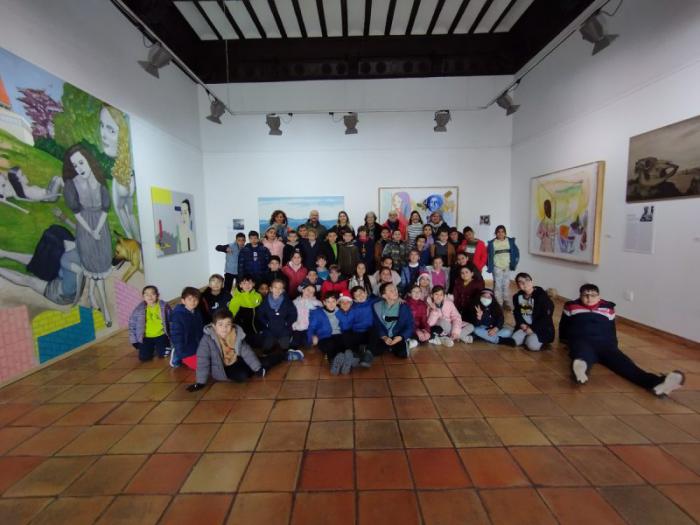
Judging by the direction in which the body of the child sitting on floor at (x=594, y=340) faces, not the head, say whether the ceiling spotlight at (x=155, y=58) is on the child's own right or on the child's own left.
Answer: on the child's own right

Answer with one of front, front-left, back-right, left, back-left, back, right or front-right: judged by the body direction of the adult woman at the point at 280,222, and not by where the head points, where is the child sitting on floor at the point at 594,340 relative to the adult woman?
front-left

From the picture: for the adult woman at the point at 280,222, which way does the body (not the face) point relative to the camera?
toward the camera

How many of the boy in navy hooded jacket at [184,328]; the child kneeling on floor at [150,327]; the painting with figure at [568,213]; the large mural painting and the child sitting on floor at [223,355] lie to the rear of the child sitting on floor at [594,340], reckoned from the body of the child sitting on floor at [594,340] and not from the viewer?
1

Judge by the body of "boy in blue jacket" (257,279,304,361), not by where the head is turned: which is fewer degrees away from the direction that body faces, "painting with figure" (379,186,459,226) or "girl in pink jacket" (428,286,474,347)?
the girl in pink jacket

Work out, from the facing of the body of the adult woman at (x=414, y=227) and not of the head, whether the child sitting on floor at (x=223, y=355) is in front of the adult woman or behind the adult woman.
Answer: in front

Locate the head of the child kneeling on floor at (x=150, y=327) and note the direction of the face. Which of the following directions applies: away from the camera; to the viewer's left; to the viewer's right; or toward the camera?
toward the camera

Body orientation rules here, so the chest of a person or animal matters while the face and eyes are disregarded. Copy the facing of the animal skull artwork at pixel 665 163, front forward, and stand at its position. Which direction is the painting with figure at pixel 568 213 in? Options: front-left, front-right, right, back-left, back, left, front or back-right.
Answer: right

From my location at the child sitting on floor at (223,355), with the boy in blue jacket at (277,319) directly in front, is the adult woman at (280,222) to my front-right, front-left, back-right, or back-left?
front-left

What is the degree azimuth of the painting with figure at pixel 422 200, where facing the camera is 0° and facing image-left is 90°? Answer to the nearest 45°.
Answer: approximately 0°

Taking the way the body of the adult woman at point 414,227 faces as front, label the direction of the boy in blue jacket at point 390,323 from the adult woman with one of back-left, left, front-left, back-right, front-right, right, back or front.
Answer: front

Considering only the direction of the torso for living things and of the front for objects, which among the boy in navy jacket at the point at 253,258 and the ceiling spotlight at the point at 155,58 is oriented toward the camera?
the boy in navy jacket

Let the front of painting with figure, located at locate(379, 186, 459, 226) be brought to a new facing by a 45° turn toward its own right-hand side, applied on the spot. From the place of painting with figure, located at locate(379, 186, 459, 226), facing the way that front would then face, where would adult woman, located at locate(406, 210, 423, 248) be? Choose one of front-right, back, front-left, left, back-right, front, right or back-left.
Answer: front-left

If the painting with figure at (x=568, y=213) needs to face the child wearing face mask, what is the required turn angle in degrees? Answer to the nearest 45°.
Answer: approximately 45° to its left

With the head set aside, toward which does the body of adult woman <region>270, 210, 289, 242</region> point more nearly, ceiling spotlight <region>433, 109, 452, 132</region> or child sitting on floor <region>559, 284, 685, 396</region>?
the child sitting on floor

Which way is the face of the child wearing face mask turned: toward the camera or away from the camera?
toward the camera

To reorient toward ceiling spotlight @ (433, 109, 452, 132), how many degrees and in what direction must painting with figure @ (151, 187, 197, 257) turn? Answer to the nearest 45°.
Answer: approximately 45° to its left

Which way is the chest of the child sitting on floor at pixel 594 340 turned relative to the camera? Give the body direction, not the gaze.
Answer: toward the camera

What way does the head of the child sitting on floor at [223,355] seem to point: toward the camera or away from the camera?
toward the camera

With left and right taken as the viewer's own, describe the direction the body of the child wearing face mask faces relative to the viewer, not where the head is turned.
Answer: facing the viewer

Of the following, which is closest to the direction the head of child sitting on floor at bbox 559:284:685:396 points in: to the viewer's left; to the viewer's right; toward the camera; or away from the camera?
toward the camera
